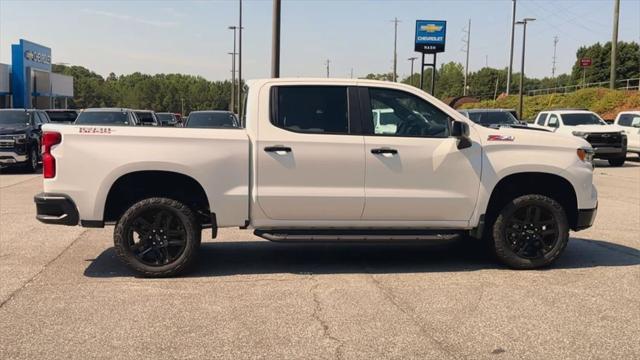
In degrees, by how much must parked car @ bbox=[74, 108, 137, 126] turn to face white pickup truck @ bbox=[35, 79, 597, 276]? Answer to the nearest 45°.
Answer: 0° — it already faces it

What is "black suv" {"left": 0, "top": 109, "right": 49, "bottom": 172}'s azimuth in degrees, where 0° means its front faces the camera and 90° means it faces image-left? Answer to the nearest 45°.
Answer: approximately 45°

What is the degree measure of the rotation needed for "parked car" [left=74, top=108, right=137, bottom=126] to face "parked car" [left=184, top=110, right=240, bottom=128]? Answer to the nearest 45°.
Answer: approximately 90° to its left

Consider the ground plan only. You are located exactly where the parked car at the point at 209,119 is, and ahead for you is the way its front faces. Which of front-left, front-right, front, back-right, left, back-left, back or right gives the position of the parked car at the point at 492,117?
left

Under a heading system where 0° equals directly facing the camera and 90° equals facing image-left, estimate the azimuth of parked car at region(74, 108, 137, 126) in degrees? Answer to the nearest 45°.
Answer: approximately 0°

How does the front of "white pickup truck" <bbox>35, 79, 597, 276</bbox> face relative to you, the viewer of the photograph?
facing to the right of the viewer

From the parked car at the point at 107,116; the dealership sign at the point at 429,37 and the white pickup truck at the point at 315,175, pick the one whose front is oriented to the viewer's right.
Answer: the white pickup truck

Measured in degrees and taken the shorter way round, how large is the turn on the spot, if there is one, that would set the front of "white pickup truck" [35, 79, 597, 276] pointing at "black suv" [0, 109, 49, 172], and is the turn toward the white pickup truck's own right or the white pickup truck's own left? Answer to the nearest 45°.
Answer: approximately 135° to the white pickup truck's own left

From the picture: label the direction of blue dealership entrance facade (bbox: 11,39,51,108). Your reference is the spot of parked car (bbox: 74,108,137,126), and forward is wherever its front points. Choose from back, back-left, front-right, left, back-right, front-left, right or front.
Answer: back

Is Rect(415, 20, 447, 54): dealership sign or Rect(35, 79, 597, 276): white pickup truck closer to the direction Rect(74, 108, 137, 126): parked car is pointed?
the white pickup truck

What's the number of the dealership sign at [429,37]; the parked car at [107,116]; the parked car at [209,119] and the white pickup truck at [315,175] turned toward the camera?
3

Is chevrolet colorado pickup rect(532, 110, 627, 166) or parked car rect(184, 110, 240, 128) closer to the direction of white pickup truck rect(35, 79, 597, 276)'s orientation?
the chevrolet colorado pickup

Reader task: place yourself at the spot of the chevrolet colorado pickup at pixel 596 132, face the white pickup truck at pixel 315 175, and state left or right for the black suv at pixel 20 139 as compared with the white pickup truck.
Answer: right

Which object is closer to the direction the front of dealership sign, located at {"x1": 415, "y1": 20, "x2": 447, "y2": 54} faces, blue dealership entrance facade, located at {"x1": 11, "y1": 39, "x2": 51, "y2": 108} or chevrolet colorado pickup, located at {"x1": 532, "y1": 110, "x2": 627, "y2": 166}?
the chevrolet colorado pickup
